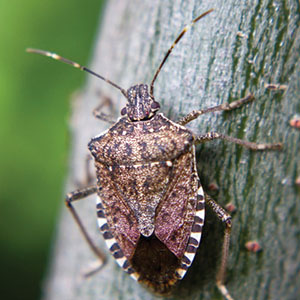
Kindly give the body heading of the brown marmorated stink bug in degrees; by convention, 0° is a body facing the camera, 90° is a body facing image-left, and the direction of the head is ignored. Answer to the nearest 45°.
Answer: approximately 180°
